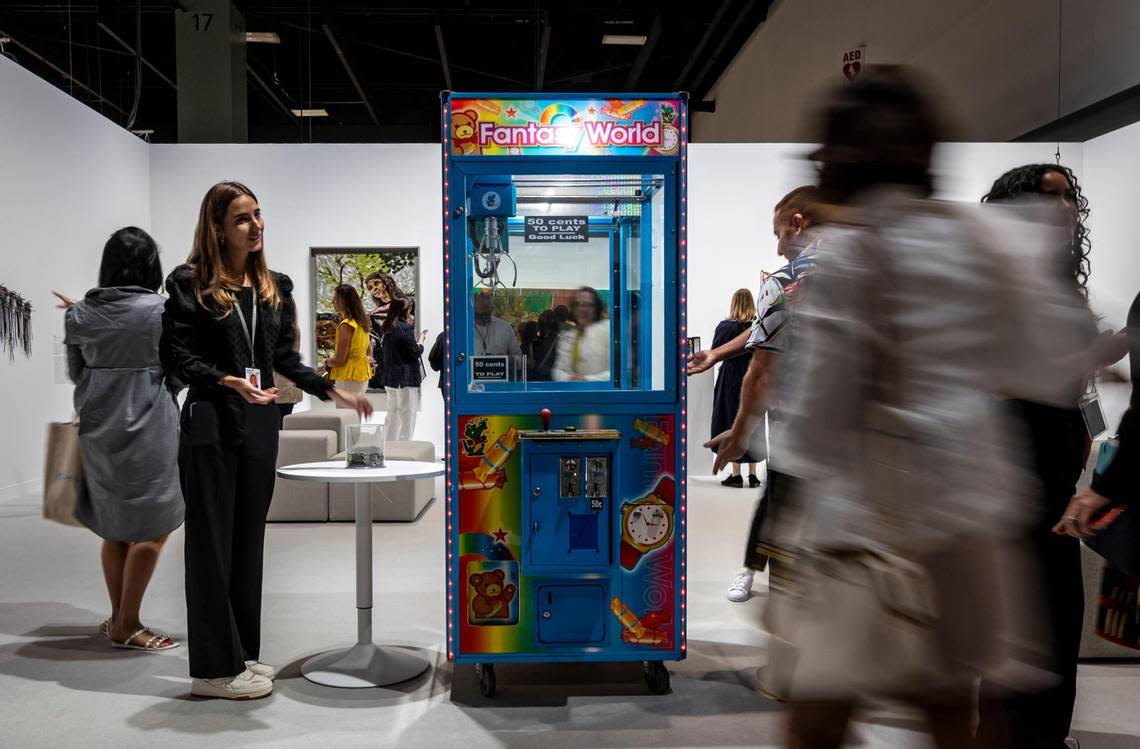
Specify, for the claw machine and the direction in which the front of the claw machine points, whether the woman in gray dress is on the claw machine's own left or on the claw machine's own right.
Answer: on the claw machine's own right

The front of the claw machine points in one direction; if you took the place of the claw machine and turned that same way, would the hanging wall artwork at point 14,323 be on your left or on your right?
on your right

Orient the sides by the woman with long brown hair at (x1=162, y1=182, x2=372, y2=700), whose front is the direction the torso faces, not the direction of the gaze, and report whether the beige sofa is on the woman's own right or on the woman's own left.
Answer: on the woman's own left

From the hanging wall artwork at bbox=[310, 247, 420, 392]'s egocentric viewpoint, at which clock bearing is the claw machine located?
The claw machine is roughly at 12 o'clock from the hanging wall artwork.

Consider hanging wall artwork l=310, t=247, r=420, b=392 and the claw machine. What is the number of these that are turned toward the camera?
2

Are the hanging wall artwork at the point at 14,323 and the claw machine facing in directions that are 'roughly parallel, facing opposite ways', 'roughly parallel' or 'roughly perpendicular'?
roughly perpendicular

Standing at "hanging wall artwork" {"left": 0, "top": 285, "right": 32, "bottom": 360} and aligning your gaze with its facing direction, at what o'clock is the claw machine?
The claw machine is roughly at 1 o'clock from the hanging wall artwork.

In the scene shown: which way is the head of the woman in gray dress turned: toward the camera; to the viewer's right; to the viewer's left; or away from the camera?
away from the camera

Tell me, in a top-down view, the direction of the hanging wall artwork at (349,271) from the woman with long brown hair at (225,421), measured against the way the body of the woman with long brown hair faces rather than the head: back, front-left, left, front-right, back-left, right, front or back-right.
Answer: back-left

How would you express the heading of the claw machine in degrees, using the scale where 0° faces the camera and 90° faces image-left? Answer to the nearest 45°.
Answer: approximately 0°

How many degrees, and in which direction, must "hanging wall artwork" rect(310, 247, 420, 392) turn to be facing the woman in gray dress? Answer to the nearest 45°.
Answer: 0° — it already faces them
